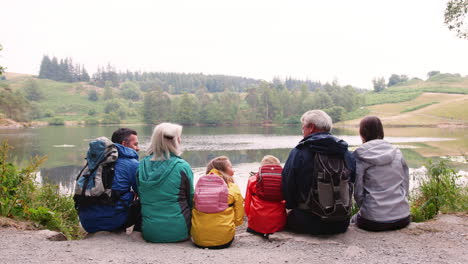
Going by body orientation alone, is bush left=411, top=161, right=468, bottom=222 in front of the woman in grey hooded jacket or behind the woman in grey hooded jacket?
in front

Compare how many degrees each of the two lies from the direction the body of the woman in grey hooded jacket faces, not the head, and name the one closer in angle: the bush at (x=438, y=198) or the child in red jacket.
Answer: the bush

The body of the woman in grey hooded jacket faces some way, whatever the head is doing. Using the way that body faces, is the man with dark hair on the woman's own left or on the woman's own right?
on the woman's own left

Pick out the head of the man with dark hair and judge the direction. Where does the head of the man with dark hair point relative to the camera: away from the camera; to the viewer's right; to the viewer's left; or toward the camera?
to the viewer's right

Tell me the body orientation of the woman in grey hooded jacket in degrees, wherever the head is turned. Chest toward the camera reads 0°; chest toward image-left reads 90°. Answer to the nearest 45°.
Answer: approximately 180°

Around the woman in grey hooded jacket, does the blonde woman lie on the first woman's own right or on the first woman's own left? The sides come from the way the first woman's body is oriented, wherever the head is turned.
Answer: on the first woman's own left

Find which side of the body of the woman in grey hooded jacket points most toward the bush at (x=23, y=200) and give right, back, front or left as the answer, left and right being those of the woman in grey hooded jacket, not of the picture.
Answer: left
